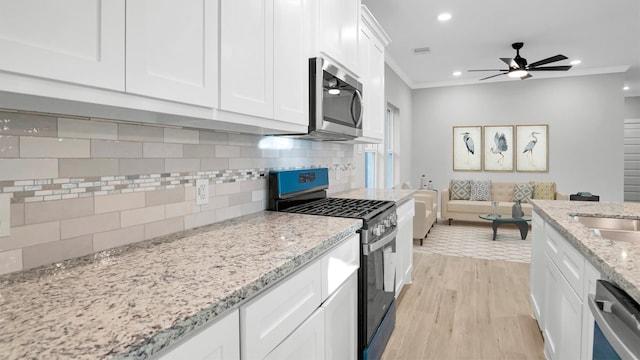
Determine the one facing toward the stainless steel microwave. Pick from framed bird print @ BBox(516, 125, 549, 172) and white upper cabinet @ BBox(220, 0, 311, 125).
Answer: the framed bird print

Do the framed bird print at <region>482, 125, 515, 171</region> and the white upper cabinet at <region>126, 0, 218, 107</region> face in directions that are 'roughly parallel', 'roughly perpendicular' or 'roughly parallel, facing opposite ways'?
roughly perpendicular

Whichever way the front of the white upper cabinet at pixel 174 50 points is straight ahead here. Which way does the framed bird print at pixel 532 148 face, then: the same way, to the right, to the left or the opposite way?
to the right

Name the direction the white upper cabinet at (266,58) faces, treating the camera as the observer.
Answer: facing the viewer and to the right of the viewer

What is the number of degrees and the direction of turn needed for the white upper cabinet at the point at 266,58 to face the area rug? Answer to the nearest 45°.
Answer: approximately 90° to its left

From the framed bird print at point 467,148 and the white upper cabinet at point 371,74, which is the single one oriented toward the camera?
the framed bird print

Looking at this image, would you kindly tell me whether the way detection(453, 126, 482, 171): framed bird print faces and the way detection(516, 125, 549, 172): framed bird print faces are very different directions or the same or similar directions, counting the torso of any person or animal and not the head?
same or similar directions

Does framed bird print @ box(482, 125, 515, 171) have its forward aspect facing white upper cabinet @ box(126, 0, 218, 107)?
yes

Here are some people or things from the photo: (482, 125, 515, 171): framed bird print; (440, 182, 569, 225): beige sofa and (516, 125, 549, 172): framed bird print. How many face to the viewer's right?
0

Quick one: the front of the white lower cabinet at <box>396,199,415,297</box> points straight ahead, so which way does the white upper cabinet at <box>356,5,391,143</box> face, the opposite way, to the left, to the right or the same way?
the same way

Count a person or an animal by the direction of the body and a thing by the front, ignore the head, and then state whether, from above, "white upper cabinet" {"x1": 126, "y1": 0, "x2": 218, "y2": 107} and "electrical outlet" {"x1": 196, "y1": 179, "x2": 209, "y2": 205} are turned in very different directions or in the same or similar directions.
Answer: same or similar directions

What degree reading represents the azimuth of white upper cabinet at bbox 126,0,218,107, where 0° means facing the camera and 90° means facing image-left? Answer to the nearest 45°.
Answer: approximately 315°

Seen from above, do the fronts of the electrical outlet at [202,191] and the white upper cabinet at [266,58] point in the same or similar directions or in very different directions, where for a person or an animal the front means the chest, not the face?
same or similar directions

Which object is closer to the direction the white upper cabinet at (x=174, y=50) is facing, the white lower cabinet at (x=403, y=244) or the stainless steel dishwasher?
the stainless steel dishwasher

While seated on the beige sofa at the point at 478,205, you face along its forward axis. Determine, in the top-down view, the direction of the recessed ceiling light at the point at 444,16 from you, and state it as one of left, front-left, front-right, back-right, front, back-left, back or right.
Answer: front

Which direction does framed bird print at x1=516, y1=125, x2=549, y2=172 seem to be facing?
toward the camera

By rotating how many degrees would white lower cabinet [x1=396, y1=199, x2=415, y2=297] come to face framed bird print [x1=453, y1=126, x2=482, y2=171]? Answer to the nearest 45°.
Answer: approximately 90° to its left

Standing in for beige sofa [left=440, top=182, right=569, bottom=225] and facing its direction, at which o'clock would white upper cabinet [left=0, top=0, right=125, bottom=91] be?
The white upper cabinet is roughly at 12 o'clock from the beige sofa.

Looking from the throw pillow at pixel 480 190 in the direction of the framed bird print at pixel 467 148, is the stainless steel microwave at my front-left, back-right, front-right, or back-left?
back-left

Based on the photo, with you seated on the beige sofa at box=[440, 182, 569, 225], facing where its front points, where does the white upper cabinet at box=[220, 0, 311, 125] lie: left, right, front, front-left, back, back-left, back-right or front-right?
front

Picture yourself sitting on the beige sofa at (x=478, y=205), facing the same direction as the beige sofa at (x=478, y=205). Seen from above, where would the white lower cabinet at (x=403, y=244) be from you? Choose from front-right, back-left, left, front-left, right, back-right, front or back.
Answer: front

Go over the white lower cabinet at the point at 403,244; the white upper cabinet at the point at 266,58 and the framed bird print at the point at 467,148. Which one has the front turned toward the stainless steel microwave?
the framed bird print
